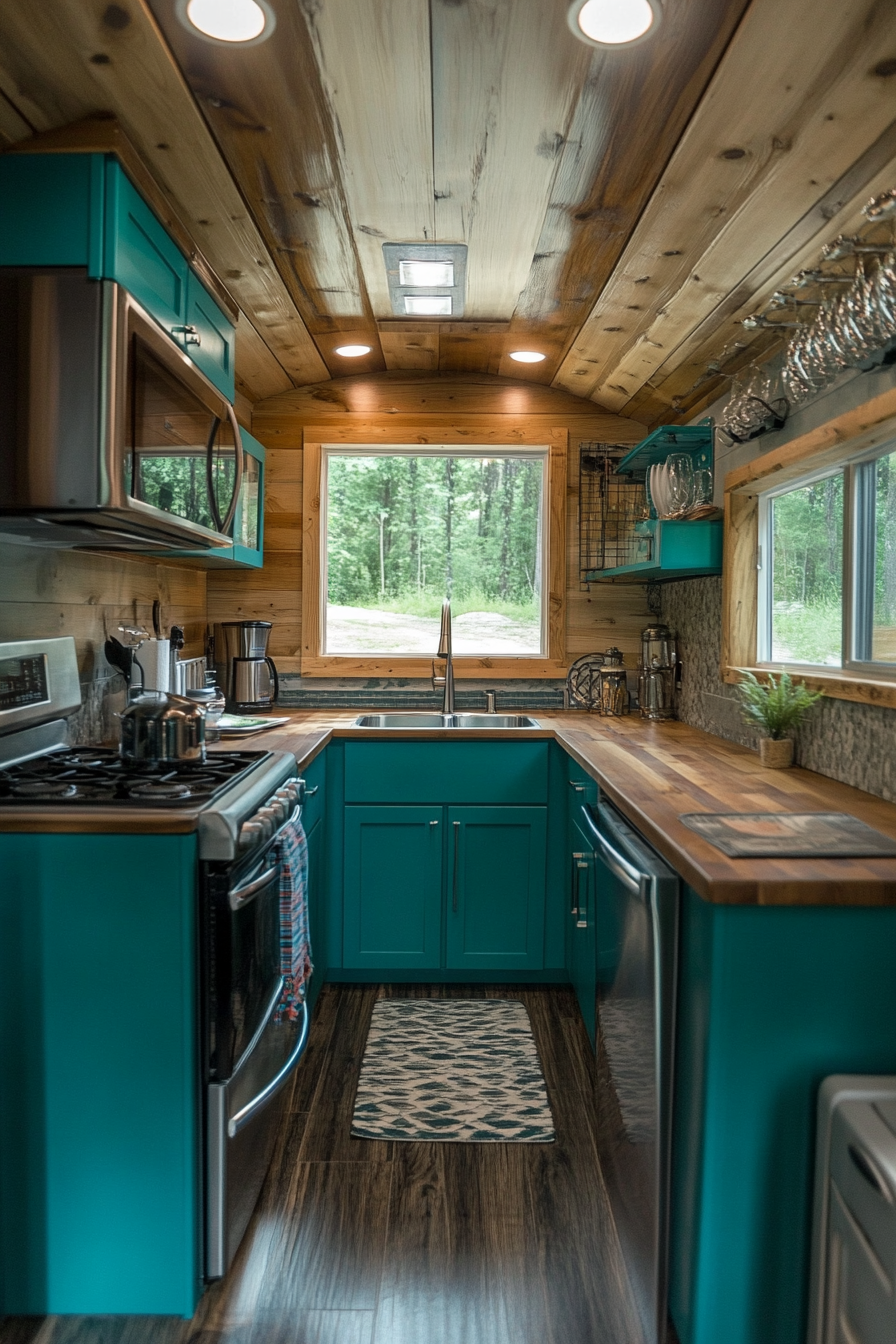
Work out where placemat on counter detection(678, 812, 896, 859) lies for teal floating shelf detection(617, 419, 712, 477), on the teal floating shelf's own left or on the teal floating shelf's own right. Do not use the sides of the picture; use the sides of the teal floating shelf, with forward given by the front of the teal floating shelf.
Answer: on the teal floating shelf's own left

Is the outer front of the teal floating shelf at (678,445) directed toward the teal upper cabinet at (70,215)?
no

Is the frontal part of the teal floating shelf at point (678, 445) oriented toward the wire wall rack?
no

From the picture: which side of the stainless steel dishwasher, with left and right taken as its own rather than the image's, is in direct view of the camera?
left

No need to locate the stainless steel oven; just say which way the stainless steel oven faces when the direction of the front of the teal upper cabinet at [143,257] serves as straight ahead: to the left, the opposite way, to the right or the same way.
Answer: the same way

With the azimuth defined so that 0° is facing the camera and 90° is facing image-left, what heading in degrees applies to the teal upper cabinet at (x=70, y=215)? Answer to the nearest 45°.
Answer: approximately 270°

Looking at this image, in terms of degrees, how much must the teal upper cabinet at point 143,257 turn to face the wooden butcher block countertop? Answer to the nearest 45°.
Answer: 0° — it already faces it

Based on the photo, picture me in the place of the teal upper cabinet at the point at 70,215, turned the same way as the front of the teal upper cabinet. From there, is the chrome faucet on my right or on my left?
on my left

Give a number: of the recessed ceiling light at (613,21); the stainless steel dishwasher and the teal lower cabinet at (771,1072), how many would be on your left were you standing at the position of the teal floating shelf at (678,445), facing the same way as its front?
3

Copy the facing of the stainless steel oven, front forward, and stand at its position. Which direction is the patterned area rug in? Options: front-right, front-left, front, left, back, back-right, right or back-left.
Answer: front-left

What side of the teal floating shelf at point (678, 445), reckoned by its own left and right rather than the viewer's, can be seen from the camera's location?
left

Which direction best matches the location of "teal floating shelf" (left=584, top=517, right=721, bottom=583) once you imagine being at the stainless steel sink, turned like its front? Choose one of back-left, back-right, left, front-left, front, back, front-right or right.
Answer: front-left

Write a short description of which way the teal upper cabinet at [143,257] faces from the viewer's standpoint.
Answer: facing to the right of the viewer

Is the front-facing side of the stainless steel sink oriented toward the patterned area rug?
yes

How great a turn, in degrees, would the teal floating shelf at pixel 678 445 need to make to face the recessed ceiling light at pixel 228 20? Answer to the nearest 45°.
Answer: approximately 90° to its left

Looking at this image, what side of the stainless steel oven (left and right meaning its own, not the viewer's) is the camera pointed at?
right

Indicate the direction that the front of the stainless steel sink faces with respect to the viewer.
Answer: facing the viewer
